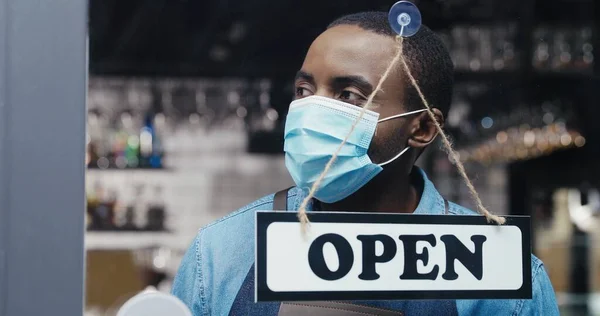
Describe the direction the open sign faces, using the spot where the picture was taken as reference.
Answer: facing the viewer

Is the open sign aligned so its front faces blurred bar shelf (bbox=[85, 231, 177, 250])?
no

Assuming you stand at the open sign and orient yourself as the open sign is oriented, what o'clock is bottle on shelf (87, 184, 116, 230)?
The bottle on shelf is roughly at 5 o'clock from the open sign.

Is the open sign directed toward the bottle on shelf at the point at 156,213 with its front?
no
